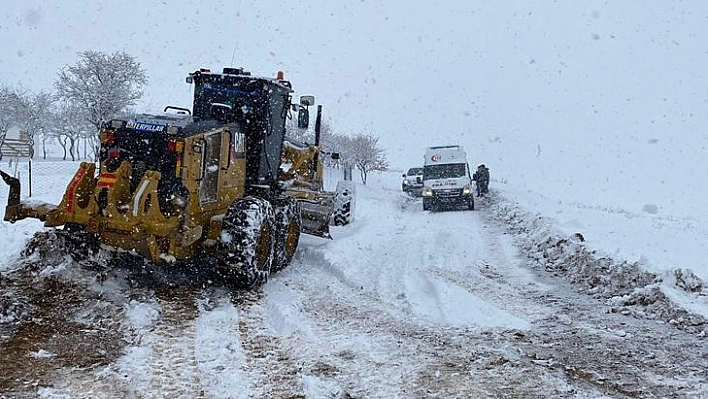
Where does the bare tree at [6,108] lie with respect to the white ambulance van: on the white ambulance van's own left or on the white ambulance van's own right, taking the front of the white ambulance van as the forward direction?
on the white ambulance van's own right

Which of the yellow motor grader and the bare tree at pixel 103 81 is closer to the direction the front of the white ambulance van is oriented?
the yellow motor grader

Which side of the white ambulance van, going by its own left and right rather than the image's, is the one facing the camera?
front

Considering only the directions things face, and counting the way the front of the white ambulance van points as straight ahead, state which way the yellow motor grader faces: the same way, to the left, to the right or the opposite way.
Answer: the opposite way

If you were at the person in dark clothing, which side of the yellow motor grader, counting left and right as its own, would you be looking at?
front

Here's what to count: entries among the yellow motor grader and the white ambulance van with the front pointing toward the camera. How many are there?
1

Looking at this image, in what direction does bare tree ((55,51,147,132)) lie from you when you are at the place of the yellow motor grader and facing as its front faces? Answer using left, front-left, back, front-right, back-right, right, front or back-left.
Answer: front-left

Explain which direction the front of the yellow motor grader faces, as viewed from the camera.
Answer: facing away from the viewer and to the right of the viewer

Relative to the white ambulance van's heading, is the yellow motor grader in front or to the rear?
in front

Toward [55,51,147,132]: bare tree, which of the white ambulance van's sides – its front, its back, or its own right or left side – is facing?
right

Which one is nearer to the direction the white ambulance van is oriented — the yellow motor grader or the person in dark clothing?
the yellow motor grader

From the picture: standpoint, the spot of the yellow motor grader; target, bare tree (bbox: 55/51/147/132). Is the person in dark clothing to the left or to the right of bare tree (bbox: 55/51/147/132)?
right

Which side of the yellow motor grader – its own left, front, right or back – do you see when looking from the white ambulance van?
front
